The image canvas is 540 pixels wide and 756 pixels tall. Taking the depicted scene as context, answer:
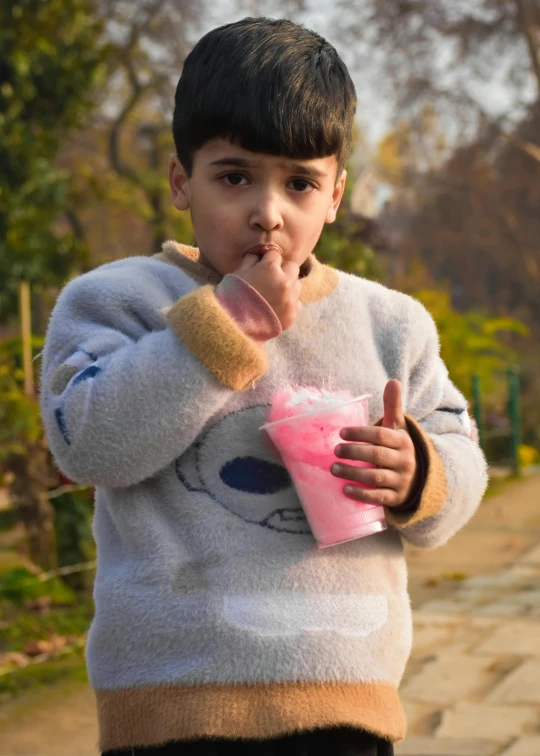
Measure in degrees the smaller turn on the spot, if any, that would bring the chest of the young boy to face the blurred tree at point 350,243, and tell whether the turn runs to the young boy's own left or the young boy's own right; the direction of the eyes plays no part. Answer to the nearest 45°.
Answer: approximately 180°

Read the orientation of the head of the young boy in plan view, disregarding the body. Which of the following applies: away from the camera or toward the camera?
toward the camera

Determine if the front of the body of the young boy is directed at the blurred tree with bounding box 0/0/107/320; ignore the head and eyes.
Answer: no

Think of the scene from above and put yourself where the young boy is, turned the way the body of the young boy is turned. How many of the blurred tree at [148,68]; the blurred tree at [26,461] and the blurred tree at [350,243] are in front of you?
0

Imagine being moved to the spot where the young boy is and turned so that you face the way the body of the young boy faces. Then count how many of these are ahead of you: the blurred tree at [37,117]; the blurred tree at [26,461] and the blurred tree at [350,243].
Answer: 0

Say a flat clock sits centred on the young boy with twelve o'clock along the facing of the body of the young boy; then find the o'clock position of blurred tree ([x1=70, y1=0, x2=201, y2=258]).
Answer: The blurred tree is roughly at 6 o'clock from the young boy.

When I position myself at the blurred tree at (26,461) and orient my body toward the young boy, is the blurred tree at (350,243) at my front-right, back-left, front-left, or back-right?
back-left

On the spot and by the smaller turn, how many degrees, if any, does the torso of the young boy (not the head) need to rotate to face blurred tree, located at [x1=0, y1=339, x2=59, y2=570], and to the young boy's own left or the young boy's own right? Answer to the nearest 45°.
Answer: approximately 180°

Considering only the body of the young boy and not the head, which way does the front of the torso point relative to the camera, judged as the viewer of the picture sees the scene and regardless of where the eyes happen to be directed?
toward the camera
